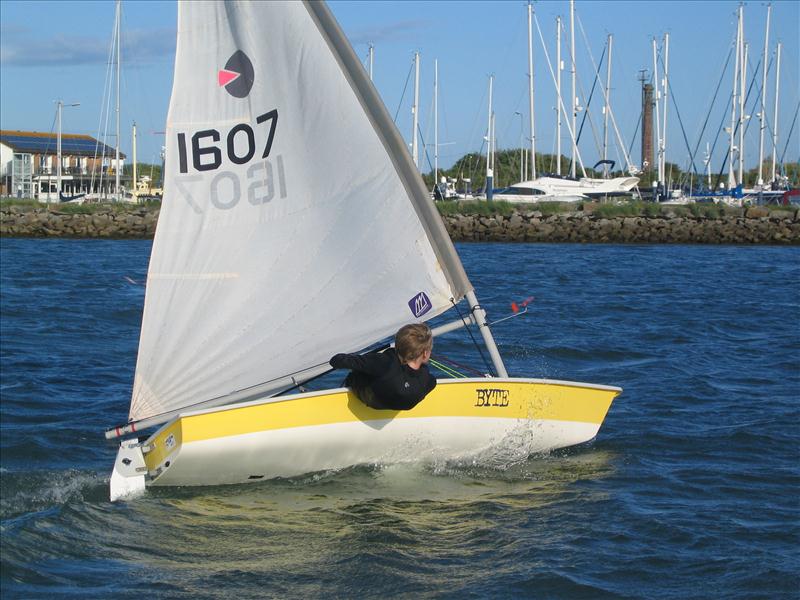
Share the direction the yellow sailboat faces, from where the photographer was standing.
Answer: facing to the right of the viewer

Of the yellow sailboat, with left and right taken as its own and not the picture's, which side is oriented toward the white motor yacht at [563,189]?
left

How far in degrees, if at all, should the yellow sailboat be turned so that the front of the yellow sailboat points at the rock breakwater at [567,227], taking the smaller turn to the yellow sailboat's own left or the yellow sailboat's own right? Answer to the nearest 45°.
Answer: approximately 90° to the yellow sailboat's own left

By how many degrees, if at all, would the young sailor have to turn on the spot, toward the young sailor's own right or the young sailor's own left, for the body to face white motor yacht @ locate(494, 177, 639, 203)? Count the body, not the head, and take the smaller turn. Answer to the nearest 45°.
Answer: approximately 45° to the young sailor's own left

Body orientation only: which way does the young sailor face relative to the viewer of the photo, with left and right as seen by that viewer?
facing away from the viewer and to the right of the viewer
